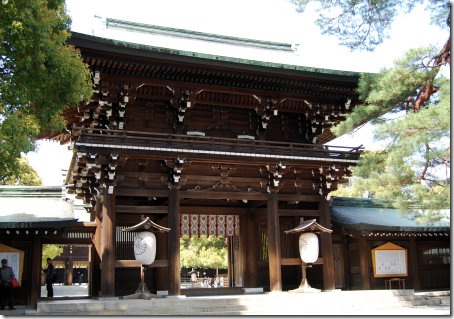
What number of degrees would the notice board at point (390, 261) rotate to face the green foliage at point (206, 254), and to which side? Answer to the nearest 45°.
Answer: approximately 135° to its right

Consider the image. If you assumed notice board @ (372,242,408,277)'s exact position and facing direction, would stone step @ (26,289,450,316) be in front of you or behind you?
in front

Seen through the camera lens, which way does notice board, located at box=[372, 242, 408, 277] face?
facing the viewer

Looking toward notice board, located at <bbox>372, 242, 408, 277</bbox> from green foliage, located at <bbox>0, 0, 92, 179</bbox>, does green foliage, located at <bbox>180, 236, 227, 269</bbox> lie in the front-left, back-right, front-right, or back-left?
front-left

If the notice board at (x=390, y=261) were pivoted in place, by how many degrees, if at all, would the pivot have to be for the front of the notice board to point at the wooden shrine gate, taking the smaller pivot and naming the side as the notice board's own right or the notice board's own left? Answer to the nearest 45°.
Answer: approximately 45° to the notice board's own right

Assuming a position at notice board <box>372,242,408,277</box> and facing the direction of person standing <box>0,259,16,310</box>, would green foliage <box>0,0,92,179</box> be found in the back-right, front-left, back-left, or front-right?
front-left
